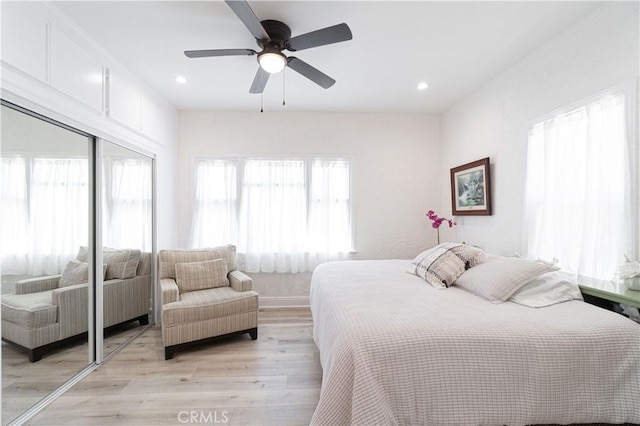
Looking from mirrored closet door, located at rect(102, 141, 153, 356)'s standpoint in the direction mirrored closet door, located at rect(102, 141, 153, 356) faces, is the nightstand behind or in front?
in front

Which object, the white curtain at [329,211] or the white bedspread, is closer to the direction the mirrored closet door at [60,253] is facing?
the white bedspread

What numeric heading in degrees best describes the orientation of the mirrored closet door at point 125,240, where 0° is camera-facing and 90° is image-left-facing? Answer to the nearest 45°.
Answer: approximately 315°

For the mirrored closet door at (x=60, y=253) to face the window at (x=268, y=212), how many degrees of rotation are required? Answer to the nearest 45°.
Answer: approximately 45° to its left

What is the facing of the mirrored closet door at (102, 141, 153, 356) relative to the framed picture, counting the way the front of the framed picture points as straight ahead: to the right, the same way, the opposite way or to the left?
the opposite way

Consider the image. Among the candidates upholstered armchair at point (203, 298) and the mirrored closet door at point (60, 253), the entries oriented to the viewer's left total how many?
0

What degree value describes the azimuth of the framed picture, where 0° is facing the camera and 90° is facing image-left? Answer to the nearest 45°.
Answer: approximately 45°

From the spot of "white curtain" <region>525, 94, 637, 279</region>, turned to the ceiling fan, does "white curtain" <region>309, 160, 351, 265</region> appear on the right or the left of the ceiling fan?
right

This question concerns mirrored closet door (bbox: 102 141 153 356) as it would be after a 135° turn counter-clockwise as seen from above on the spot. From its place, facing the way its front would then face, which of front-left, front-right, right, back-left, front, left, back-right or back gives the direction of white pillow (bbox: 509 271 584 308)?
back-right

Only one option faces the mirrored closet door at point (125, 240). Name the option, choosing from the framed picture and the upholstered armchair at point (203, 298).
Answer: the framed picture

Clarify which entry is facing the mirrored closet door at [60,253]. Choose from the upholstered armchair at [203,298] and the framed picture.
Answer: the framed picture

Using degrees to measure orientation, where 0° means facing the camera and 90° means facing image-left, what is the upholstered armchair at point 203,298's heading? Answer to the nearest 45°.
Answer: approximately 315°

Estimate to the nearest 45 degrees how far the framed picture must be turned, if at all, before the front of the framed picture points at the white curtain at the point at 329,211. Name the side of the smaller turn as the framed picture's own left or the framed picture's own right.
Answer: approximately 45° to the framed picture's own right

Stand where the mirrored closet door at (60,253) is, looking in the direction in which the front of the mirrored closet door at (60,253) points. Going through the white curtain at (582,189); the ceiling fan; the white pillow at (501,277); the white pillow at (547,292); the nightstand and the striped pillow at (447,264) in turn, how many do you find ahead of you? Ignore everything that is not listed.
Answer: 6

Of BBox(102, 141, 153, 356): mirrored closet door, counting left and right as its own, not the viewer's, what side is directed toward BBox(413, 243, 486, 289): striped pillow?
front

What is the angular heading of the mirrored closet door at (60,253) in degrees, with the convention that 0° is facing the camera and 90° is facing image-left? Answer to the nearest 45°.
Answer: approximately 315°

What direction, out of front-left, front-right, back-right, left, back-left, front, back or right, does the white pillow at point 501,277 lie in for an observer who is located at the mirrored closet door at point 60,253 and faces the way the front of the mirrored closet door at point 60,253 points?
front
